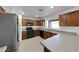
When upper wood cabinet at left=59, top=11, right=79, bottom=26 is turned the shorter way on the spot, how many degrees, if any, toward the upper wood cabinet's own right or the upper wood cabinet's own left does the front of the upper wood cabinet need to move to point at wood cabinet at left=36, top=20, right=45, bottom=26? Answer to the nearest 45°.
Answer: approximately 90° to the upper wood cabinet's own right

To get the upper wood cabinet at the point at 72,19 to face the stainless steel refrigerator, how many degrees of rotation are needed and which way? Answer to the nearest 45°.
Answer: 0° — it already faces it

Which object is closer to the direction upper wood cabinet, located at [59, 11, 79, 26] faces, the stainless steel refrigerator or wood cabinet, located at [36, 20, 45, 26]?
the stainless steel refrigerator

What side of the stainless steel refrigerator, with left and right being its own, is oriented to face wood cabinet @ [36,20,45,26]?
left

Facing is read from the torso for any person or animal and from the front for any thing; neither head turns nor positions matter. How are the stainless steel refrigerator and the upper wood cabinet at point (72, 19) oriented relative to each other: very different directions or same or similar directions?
very different directions
